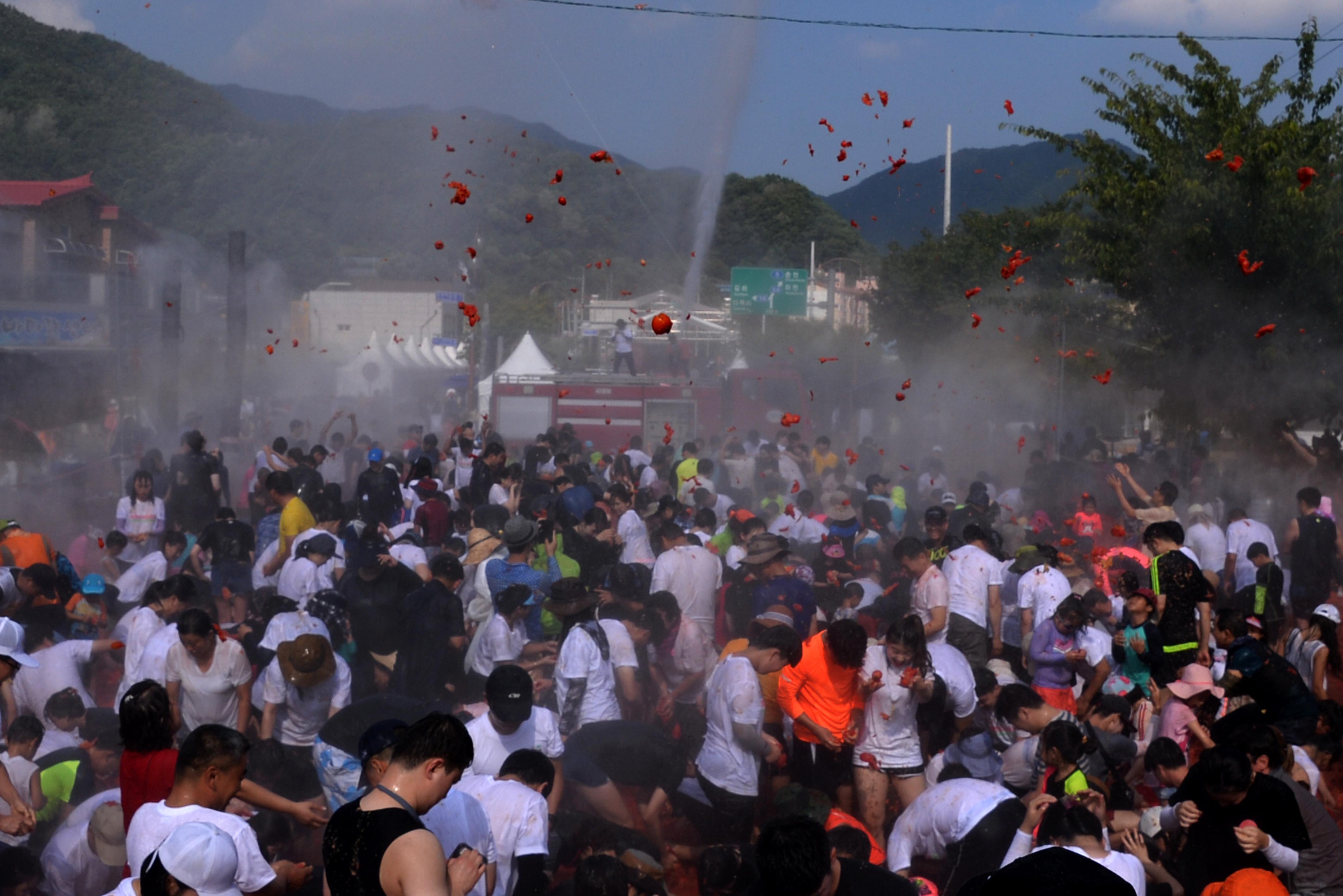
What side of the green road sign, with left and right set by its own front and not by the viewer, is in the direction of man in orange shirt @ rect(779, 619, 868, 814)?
front

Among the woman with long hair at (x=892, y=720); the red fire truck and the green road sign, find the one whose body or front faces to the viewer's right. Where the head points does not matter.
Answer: the red fire truck

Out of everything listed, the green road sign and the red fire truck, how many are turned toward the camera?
1

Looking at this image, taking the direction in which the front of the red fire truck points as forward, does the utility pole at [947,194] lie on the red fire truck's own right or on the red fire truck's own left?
on the red fire truck's own left

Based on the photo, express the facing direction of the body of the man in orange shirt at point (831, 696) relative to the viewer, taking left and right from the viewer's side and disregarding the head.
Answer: facing the viewer and to the right of the viewer

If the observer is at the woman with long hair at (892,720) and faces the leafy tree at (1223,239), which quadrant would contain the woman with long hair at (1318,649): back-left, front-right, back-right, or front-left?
front-right

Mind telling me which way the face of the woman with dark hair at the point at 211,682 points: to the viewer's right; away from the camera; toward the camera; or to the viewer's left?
toward the camera

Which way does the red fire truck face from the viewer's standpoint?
to the viewer's right

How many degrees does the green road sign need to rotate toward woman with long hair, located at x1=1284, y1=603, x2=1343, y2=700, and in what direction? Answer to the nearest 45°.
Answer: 0° — it already faces them

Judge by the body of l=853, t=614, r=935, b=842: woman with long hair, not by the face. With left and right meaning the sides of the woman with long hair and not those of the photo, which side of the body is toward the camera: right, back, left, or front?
front

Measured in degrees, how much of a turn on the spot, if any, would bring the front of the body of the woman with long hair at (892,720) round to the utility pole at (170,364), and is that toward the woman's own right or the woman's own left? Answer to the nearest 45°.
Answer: approximately 135° to the woman's own right
